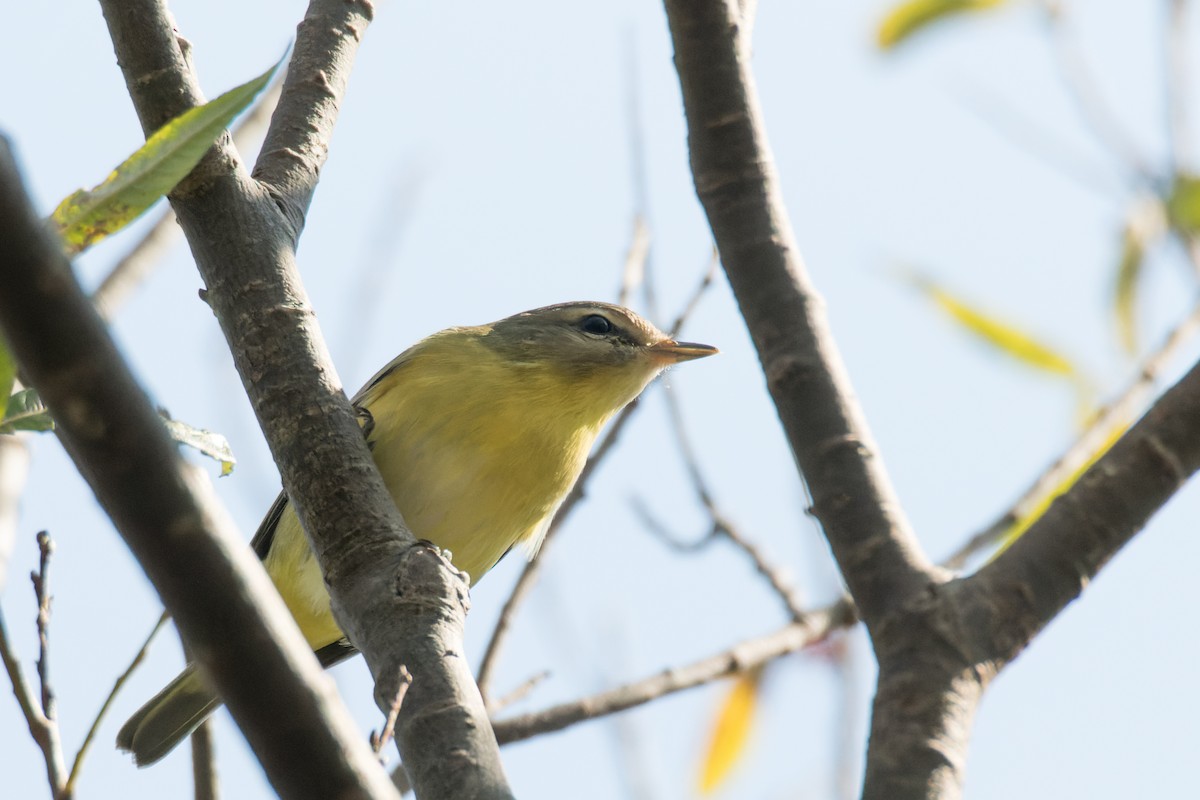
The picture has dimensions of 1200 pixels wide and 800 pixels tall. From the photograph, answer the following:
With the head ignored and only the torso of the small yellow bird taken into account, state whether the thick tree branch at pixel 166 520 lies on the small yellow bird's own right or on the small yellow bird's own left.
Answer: on the small yellow bird's own right

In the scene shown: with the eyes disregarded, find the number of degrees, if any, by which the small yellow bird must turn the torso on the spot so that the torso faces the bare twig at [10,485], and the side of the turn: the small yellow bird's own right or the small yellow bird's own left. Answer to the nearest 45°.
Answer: approximately 135° to the small yellow bird's own right

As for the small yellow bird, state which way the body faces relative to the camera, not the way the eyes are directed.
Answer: to the viewer's right
